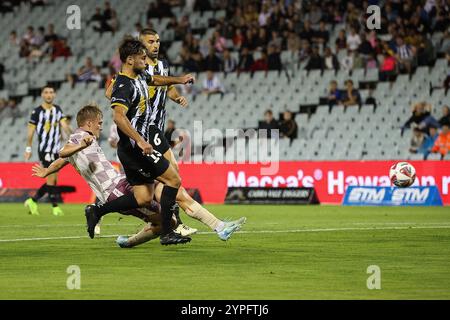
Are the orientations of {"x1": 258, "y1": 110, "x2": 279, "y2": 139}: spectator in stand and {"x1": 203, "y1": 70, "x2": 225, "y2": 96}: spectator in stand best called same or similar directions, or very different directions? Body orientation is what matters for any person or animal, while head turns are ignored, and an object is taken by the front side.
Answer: same or similar directions

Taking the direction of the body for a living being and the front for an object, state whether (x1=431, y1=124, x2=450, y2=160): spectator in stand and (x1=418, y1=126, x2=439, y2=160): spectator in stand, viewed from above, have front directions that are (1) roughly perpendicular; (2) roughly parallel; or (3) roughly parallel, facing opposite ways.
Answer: roughly parallel

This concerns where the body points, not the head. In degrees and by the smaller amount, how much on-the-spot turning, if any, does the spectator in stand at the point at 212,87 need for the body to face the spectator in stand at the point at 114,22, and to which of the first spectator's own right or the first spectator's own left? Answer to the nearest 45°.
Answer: approximately 135° to the first spectator's own right

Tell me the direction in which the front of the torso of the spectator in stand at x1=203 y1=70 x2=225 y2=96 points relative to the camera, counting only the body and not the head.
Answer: toward the camera

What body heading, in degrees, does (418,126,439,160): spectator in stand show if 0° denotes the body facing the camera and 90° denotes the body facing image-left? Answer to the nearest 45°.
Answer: approximately 45°

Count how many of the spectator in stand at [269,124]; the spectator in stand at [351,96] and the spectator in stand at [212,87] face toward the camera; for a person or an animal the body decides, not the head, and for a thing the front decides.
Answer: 3

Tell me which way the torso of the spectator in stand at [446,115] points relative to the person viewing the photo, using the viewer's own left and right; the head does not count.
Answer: facing the viewer and to the left of the viewer

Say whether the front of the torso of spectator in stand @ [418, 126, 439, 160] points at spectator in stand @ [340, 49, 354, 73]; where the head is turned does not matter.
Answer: no

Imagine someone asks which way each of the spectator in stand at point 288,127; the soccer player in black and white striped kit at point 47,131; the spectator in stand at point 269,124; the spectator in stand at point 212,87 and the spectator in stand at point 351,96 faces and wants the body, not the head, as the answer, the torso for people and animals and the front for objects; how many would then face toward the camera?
5

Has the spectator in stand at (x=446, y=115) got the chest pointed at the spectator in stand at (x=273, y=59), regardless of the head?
no

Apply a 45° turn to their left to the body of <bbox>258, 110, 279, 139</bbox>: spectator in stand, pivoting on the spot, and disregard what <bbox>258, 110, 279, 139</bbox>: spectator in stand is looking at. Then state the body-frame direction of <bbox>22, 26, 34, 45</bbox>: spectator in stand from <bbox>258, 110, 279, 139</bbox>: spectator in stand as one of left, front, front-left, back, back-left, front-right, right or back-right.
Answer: back

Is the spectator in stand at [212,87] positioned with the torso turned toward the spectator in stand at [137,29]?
no

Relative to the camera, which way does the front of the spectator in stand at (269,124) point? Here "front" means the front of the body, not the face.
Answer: toward the camera

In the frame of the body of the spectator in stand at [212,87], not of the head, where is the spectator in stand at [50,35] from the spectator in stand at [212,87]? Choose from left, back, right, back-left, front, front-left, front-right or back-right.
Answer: back-right

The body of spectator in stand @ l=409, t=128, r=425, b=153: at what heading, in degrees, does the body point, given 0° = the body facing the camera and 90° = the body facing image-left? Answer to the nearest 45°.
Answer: approximately 45°
